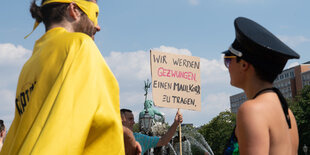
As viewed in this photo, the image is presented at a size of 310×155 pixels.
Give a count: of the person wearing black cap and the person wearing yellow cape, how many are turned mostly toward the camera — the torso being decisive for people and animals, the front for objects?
0

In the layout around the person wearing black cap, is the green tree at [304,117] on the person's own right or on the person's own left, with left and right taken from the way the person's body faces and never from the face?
on the person's own right

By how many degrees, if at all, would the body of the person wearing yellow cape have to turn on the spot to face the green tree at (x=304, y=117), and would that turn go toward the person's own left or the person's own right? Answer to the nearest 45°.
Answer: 0° — they already face it

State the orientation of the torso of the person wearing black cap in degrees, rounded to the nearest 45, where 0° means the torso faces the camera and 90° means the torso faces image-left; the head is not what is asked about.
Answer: approximately 135°

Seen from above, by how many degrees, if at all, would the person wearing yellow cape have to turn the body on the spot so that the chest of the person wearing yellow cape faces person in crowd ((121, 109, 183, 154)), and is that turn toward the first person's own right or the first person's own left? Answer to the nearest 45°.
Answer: approximately 45° to the first person's own left

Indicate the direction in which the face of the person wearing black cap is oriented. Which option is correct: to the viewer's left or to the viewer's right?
to the viewer's left

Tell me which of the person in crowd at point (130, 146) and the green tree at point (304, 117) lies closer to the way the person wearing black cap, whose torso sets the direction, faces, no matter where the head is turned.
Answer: the person in crowd

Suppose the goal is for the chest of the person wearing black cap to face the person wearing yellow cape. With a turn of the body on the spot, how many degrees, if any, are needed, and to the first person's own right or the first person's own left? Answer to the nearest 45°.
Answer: approximately 90° to the first person's own left

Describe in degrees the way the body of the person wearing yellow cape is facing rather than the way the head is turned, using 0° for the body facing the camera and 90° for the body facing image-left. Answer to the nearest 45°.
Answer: approximately 225°
